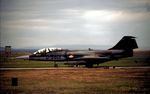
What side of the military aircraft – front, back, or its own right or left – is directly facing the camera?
left
